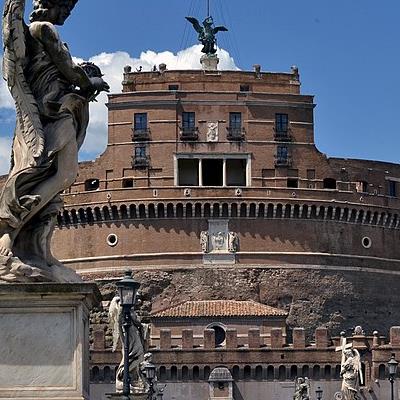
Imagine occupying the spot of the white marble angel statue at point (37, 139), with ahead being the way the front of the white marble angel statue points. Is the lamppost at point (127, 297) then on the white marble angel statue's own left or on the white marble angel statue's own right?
on the white marble angel statue's own left

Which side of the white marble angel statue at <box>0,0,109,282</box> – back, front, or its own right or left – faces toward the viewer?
right

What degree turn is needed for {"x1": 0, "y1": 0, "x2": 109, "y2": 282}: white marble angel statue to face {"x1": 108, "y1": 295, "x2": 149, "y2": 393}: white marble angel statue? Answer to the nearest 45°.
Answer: approximately 90° to its left
